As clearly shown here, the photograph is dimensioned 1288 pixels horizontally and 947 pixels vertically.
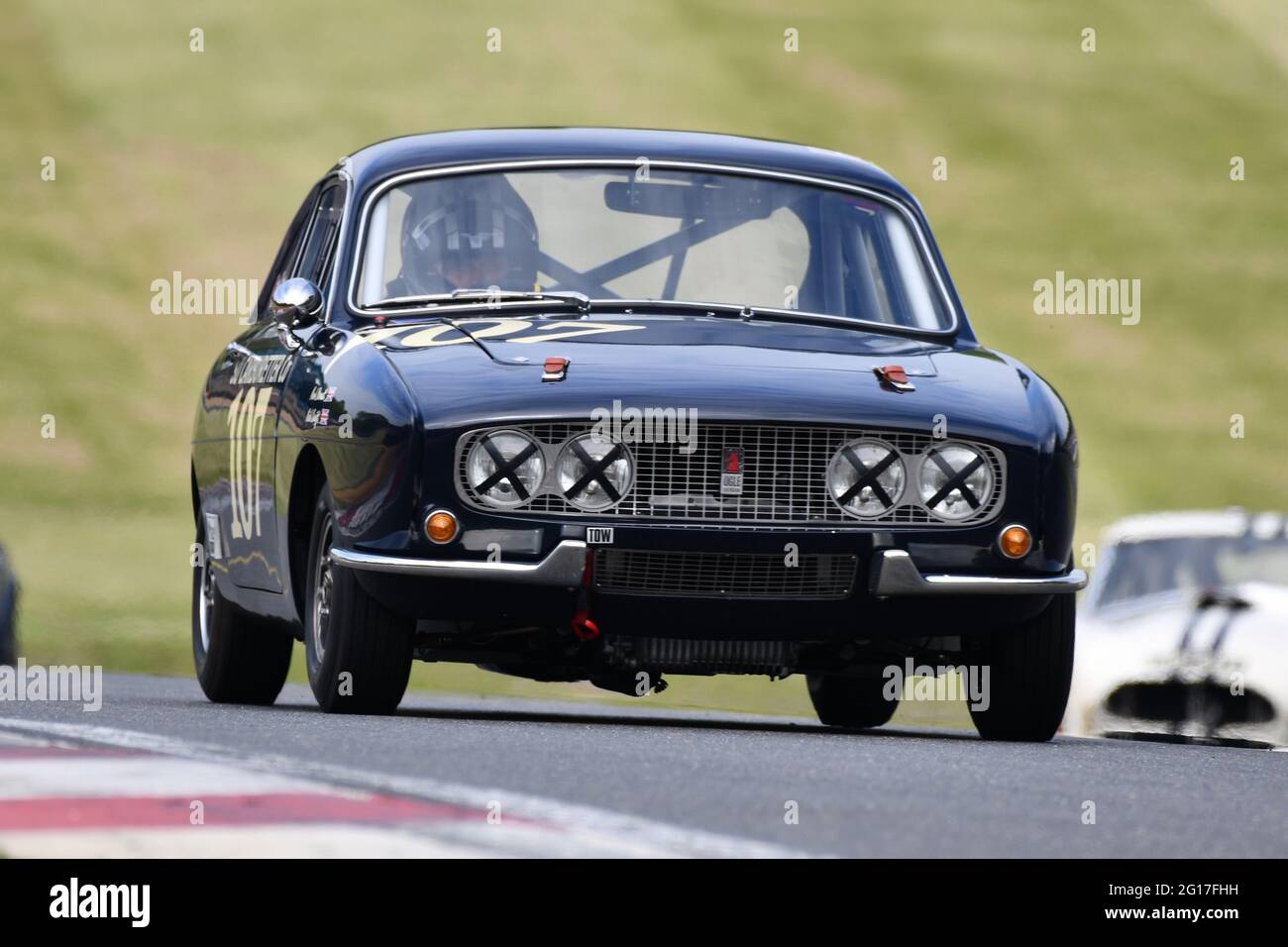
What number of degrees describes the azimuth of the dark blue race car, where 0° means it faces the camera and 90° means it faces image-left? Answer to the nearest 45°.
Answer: approximately 0°

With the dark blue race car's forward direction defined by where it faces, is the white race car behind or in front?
behind
